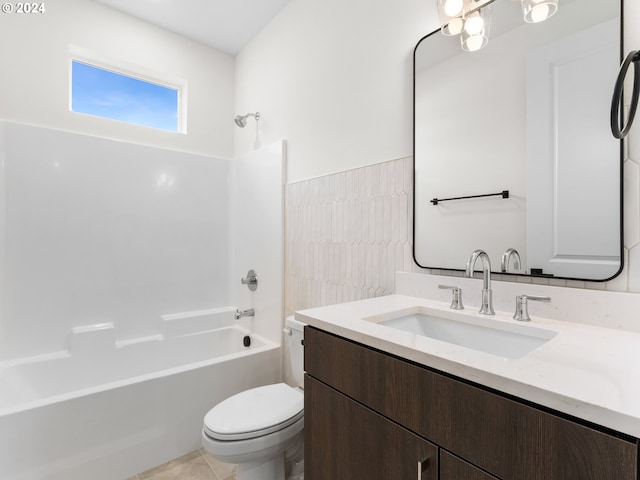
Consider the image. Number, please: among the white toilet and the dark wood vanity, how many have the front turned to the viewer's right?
0

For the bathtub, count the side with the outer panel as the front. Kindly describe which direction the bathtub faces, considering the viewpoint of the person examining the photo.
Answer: facing the viewer and to the right of the viewer

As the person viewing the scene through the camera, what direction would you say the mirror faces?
facing the viewer and to the left of the viewer

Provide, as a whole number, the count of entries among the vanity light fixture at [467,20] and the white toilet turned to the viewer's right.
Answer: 0

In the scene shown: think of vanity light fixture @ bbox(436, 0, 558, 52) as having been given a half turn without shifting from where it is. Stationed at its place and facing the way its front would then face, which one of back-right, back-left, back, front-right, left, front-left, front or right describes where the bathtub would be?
back-left

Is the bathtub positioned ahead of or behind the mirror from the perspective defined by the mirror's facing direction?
ahead

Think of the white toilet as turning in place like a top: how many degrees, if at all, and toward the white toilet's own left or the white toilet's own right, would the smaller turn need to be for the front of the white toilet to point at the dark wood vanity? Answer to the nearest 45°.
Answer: approximately 90° to the white toilet's own left

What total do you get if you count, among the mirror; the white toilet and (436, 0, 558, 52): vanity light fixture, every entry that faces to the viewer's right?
0

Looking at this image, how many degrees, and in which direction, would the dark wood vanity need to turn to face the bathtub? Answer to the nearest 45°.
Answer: approximately 45° to its right

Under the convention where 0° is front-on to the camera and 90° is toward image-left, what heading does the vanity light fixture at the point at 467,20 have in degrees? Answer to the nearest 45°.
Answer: approximately 45°
